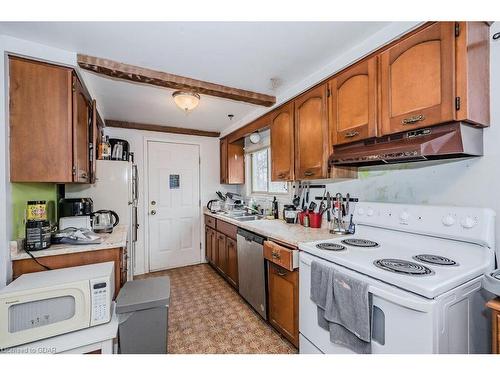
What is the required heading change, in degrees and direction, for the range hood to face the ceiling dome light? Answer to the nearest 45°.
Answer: approximately 45° to its right

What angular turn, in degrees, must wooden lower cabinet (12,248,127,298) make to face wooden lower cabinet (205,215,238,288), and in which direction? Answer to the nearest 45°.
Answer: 0° — it already faces it

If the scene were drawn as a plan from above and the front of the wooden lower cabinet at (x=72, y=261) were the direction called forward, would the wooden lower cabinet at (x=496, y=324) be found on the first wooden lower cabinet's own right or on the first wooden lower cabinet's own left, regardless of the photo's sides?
on the first wooden lower cabinet's own right

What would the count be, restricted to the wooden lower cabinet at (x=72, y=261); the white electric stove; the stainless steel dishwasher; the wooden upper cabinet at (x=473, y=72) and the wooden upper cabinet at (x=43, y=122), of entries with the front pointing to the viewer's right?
2

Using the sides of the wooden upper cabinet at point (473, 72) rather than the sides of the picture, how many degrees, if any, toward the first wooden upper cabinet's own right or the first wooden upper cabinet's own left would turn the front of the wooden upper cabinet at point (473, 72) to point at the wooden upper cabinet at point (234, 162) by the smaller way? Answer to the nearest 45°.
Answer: approximately 45° to the first wooden upper cabinet's own right

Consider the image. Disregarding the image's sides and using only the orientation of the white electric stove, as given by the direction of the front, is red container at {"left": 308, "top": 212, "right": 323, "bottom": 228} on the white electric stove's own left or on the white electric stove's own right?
on the white electric stove's own right

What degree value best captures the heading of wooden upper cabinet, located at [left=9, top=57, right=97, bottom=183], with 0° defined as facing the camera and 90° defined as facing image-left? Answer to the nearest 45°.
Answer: approximately 270°

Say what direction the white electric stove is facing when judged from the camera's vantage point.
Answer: facing the viewer and to the left of the viewer

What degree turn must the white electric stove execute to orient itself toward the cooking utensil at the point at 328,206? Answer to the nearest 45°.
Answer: approximately 90° to its right

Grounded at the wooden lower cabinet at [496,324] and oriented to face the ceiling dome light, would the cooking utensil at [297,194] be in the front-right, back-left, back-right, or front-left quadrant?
front-right

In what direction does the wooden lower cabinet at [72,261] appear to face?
to the viewer's right

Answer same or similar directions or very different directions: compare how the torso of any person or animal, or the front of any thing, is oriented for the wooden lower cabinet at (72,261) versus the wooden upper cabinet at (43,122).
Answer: same or similar directions

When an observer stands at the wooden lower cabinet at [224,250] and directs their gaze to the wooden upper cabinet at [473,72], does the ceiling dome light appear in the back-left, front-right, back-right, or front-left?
front-right

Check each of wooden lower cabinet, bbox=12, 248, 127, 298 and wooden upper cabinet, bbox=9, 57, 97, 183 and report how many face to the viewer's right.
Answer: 2
